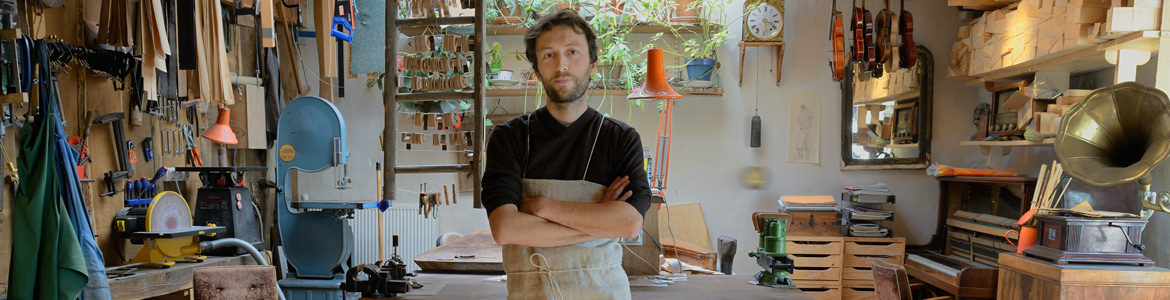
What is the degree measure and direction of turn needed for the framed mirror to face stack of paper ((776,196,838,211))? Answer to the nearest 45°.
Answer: approximately 45° to its right

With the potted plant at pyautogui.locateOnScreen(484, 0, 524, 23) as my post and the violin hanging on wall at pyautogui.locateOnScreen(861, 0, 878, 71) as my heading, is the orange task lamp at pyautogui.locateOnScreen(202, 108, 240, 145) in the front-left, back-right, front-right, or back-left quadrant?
back-right

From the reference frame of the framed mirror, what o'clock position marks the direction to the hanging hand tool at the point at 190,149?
The hanging hand tool is roughly at 2 o'clock from the framed mirror.

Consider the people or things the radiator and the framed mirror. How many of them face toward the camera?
2

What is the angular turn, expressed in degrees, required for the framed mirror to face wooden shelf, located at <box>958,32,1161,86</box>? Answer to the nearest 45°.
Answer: approximately 45° to its left

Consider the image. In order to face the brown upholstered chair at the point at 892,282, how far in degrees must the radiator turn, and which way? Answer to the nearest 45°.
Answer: approximately 45° to its left

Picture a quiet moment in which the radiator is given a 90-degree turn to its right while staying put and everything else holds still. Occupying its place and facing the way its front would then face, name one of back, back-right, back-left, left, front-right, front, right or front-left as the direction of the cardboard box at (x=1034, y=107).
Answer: back-left

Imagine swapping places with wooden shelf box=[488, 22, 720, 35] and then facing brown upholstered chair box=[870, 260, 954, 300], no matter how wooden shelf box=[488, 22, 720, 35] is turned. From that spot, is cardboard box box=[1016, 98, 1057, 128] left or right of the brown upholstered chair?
left

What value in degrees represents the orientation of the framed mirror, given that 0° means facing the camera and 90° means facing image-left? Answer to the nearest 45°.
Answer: approximately 0°

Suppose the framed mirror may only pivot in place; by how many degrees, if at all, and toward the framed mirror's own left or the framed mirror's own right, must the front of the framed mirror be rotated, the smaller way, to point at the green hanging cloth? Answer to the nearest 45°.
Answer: approximately 45° to the framed mirror's own right

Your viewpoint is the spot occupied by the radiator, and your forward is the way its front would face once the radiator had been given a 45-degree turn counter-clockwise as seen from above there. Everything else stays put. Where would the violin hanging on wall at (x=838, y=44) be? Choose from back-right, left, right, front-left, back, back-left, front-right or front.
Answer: front

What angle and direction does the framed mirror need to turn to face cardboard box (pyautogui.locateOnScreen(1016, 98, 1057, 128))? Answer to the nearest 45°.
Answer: approximately 45° to its left

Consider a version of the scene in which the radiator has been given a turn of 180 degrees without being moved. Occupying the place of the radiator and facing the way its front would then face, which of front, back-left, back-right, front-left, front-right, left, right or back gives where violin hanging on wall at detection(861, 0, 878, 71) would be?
back-right
